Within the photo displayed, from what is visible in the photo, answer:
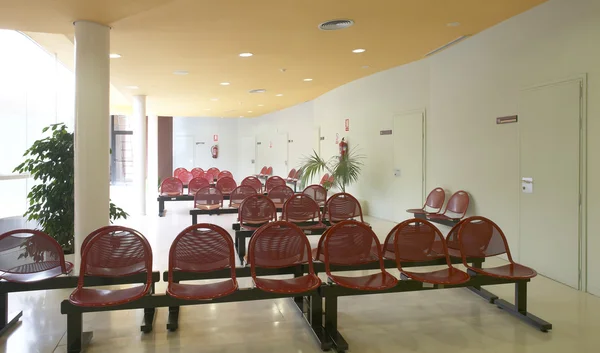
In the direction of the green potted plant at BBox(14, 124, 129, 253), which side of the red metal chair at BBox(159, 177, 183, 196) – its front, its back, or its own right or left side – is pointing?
front

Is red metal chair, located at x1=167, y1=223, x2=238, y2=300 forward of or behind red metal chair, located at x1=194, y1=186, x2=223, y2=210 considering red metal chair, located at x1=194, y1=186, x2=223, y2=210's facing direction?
forward

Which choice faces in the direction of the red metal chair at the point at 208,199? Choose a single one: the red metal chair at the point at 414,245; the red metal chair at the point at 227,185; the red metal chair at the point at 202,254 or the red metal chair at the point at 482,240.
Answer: the red metal chair at the point at 227,185

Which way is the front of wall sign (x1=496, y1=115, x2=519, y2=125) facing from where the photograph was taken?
facing the viewer and to the left of the viewer

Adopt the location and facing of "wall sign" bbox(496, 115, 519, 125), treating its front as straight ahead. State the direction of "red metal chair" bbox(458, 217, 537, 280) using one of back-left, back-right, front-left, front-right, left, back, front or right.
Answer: front-left

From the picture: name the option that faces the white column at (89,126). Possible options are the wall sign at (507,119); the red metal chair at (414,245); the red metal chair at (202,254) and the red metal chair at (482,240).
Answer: the wall sign

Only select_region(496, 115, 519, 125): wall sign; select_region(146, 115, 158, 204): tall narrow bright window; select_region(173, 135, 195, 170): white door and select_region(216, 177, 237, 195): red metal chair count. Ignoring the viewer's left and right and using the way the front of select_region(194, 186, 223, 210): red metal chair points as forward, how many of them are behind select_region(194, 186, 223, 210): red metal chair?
3

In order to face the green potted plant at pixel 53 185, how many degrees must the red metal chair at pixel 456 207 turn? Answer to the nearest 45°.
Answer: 0° — it already faces it

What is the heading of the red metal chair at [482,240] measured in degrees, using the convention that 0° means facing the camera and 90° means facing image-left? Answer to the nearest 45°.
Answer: approximately 315°

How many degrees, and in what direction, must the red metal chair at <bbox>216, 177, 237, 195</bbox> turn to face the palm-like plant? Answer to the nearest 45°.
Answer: approximately 90° to its left

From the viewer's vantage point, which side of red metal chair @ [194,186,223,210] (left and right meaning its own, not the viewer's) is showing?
front

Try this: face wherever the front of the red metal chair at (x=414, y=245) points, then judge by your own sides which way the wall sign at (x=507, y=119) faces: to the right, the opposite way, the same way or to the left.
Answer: to the right

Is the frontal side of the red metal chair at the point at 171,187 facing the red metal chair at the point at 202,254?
yes

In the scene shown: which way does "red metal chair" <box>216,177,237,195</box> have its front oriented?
toward the camera
